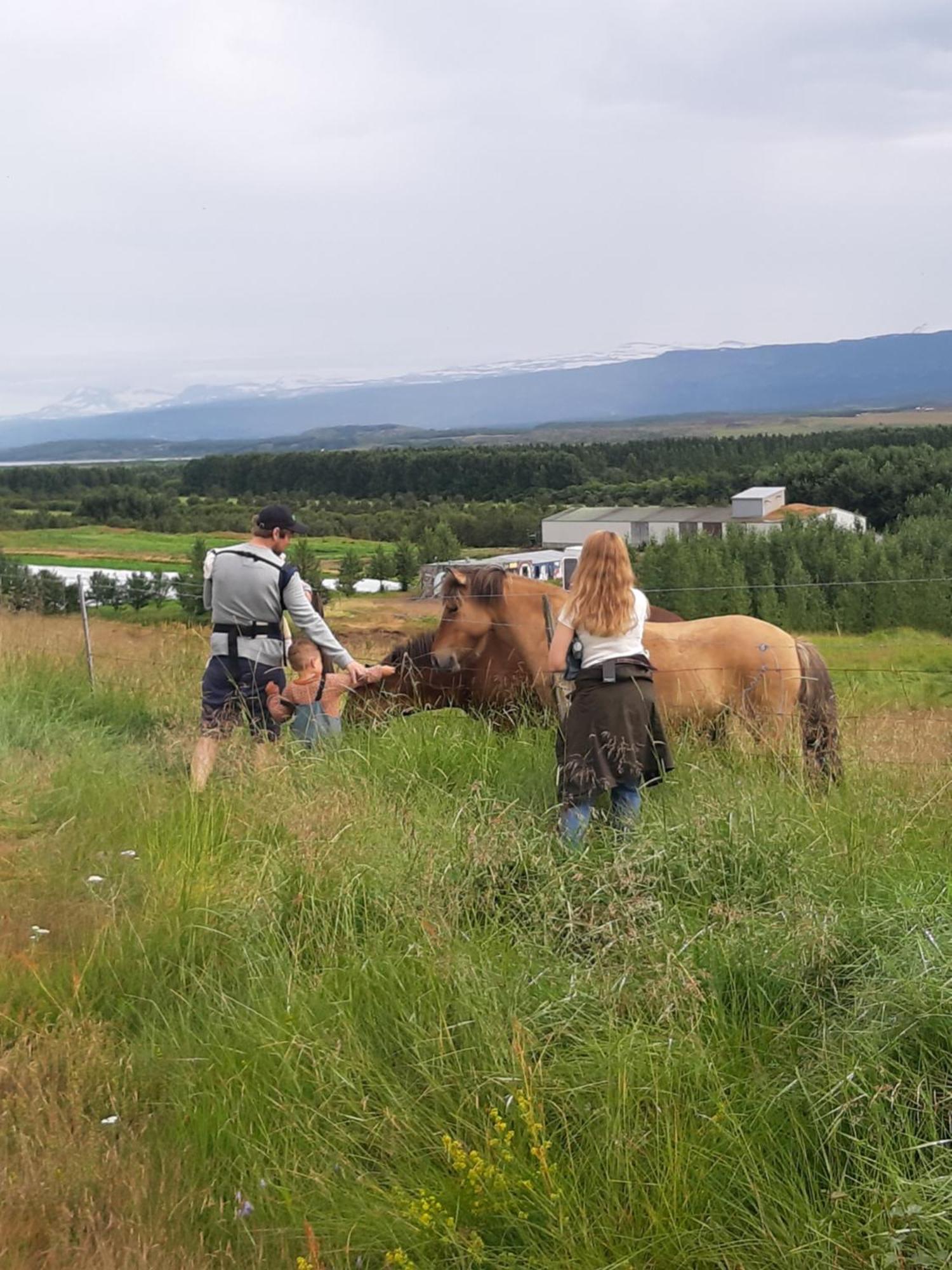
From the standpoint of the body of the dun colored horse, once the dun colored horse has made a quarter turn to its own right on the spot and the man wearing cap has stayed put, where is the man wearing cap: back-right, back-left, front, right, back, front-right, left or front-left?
left

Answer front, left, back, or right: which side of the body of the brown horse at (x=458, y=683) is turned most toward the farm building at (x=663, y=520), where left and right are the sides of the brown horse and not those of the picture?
right

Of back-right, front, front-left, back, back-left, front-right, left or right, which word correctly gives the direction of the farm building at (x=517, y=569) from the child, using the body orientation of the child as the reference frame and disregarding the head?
front

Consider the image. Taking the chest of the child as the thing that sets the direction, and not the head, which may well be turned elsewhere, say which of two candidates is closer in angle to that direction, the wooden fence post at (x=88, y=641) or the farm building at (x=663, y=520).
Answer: the farm building

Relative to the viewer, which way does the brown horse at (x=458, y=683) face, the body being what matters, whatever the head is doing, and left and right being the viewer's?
facing to the left of the viewer

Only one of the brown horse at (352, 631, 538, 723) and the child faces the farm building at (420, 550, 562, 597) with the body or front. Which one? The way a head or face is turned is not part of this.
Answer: the child

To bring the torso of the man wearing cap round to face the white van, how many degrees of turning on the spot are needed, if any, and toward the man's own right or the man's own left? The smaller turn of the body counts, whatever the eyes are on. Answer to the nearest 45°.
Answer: approximately 45° to the man's own right

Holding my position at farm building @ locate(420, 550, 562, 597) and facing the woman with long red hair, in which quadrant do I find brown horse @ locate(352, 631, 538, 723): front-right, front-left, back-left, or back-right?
front-right

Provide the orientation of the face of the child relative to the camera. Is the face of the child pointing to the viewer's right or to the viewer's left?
to the viewer's right

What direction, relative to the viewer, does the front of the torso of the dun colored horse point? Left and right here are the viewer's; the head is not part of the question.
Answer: facing to the left of the viewer

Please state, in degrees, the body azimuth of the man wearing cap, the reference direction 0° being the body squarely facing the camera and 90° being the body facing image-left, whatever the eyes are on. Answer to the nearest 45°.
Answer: approximately 225°

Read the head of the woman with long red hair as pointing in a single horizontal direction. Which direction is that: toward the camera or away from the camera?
away from the camera

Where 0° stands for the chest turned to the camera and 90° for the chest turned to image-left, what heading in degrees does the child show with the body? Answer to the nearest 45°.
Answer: approximately 225°

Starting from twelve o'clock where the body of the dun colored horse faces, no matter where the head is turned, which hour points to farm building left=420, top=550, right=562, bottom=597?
The farm building is roughly at 2 o'clock from the dun colored horse.

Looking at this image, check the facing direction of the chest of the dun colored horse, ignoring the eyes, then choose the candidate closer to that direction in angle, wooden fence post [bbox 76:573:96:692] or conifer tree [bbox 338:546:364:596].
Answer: the wooden fence post

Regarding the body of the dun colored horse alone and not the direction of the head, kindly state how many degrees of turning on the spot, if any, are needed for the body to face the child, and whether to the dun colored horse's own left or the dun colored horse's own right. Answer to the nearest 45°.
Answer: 0° — it already faces them
